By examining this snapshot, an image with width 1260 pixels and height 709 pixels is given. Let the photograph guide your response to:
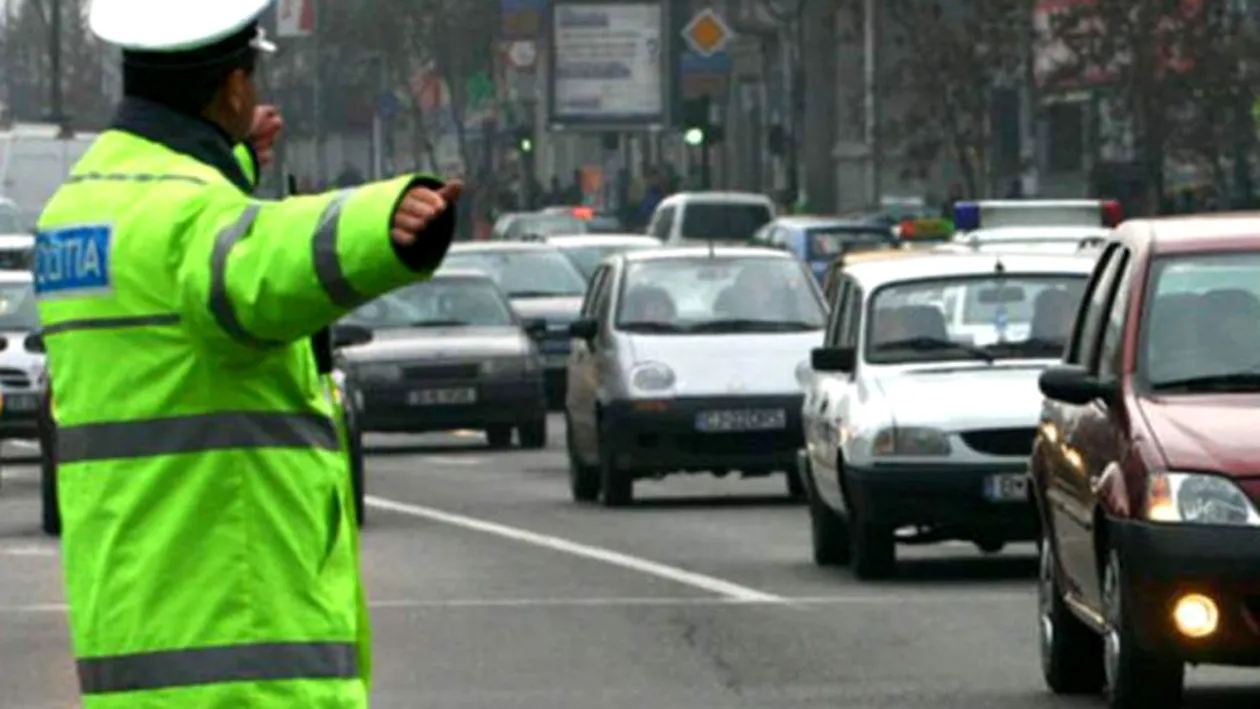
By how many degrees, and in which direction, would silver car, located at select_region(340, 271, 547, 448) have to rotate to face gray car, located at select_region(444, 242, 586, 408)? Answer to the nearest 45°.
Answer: approximately 180°

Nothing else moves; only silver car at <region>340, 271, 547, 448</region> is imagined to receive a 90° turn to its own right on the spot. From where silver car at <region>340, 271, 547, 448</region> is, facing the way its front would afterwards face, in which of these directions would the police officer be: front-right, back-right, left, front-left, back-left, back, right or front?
left

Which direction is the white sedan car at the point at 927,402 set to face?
toward the camera

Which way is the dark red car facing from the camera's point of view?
toward the camera

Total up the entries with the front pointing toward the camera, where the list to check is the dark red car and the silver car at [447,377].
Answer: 2

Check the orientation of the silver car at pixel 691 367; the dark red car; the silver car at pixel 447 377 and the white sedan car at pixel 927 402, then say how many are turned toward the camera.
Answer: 4

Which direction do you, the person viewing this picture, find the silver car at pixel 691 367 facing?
facing the viewer

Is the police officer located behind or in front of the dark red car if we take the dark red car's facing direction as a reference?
in front

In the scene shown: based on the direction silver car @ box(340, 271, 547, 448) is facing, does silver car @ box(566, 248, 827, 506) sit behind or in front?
in front
